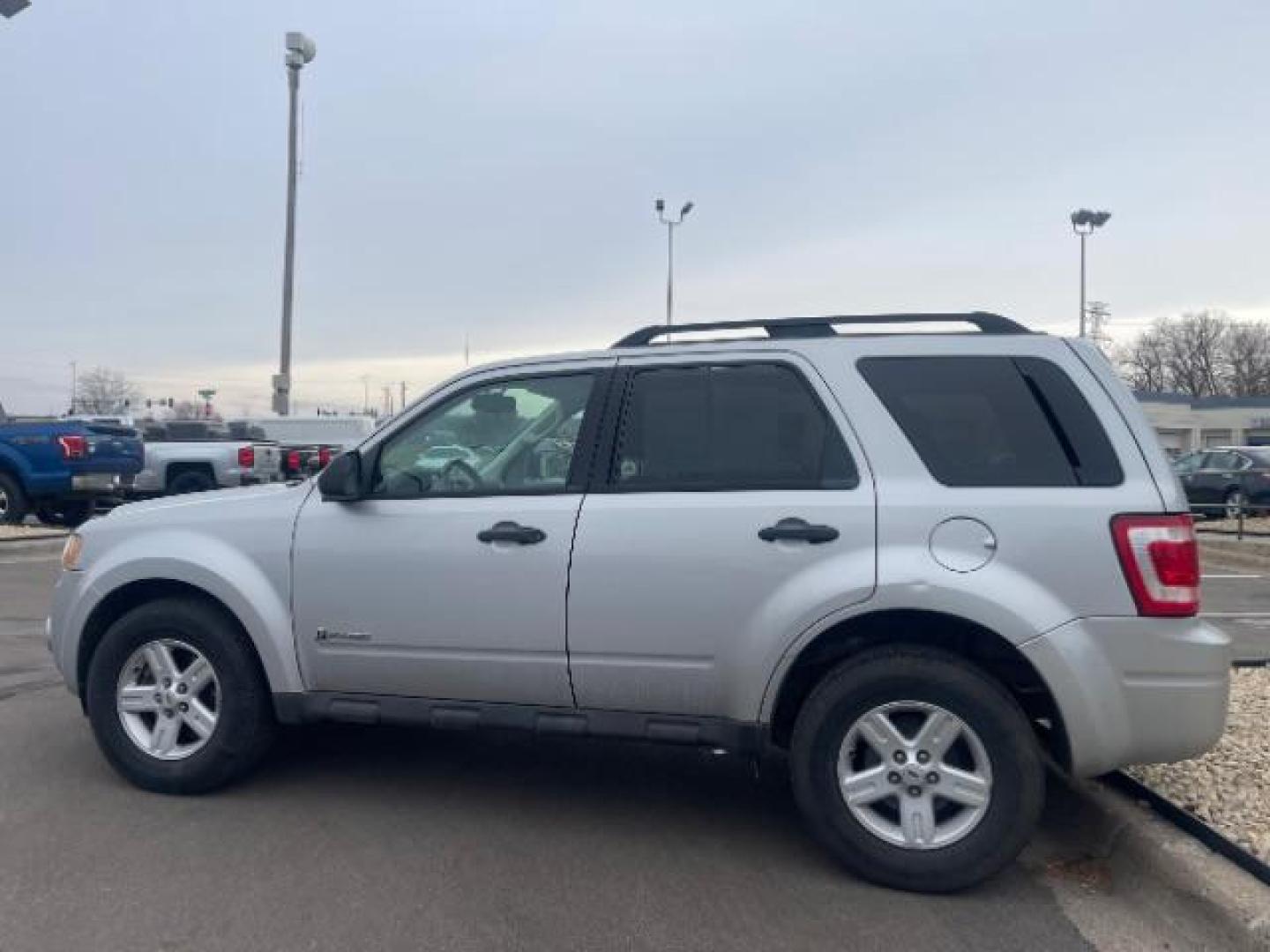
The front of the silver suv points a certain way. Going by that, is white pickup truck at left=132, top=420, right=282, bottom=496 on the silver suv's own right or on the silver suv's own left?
on the silver suv's own right

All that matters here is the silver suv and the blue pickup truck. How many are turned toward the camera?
0

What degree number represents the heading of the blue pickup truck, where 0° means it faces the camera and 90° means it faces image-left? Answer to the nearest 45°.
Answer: approximately 135°

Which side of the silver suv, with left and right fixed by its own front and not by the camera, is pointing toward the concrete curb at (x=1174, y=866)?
back

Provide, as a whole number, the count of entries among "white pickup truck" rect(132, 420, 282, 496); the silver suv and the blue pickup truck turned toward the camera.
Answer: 0

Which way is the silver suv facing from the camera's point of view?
to the viewer's left

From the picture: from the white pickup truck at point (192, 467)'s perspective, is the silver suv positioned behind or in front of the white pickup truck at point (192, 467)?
behind

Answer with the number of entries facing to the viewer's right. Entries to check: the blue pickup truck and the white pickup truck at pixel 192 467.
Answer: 0

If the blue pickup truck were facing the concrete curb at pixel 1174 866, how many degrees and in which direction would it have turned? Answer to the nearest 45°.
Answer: approximately 135° to its left

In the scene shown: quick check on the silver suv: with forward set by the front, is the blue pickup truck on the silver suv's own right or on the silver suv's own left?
on the silver suv's own right

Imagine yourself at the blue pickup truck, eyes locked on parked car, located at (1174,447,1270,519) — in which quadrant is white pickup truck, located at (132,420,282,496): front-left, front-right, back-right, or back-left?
front-left

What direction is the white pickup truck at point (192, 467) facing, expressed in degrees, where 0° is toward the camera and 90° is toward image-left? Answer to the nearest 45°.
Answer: approximately 135°

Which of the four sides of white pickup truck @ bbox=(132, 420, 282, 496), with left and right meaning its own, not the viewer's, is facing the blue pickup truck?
left
